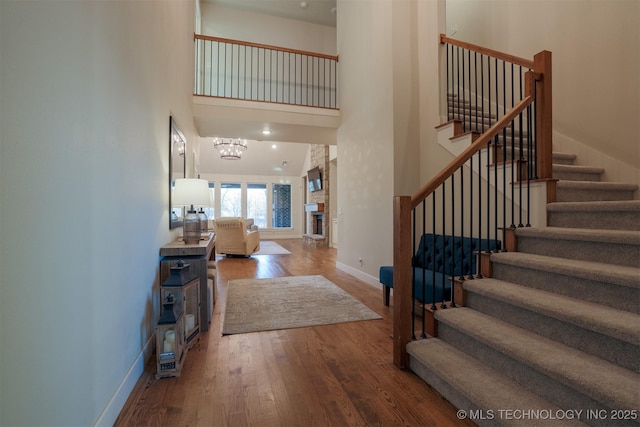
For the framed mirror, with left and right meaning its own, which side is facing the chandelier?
left

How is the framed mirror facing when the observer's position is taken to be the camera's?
facing to the right of the viewer

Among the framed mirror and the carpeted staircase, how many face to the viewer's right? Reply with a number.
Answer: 1

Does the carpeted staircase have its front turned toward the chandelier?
no

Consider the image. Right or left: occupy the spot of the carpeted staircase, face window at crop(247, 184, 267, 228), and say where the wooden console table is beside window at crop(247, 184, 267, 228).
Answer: left

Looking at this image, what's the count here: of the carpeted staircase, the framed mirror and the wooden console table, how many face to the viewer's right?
2

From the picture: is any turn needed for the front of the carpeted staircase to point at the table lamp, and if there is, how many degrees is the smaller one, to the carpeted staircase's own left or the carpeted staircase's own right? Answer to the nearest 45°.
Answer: approximately 45° to the carpeted staircase's own right

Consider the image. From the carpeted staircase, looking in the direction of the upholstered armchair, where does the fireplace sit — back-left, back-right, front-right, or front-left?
front-right

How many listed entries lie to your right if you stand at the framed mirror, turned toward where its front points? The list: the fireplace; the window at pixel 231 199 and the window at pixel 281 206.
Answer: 0

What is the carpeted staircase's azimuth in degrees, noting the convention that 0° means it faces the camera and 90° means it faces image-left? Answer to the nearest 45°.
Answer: approximately 45°

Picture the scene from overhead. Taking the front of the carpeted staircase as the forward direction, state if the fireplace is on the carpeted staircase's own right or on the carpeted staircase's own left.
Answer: on the carpeted staircase's own right

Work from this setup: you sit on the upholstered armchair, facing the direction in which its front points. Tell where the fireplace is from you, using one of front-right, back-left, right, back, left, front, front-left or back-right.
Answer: front

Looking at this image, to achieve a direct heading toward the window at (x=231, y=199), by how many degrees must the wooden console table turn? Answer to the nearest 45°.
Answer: approximately 90° to its left

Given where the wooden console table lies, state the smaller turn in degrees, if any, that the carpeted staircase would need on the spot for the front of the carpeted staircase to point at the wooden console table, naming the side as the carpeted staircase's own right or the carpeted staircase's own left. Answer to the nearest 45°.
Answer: approximately 45° to the carpeted staircase's own right

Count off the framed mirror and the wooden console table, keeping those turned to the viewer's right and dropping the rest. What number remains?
2
